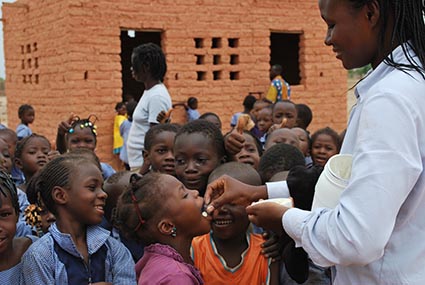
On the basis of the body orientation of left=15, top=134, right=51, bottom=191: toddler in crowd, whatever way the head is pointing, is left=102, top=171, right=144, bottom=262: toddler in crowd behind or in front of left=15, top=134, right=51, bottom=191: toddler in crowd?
in front

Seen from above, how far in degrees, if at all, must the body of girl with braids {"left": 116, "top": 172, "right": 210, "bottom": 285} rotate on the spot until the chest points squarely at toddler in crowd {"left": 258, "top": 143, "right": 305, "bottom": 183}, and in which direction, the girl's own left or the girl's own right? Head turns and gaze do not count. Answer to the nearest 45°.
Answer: approximately 45° to the girl's own left

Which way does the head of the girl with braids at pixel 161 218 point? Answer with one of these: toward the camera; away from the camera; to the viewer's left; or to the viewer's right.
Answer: to the viewer's right

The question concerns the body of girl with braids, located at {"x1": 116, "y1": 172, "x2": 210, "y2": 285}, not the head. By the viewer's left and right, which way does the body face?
facing to the right of the viewer

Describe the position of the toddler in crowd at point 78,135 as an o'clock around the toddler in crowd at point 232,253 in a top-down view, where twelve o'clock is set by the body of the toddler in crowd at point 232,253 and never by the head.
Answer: the toddler in crowd at point 78,135 is roughly at 5 o'clock from the toddler in crowd at point 232,253.

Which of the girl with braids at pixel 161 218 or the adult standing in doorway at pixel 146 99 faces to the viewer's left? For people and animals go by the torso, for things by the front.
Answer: the adult standing in doorway

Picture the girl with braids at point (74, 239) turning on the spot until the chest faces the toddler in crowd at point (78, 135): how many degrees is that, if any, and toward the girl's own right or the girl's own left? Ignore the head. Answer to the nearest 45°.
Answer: approximately 135° to the girl's own left
